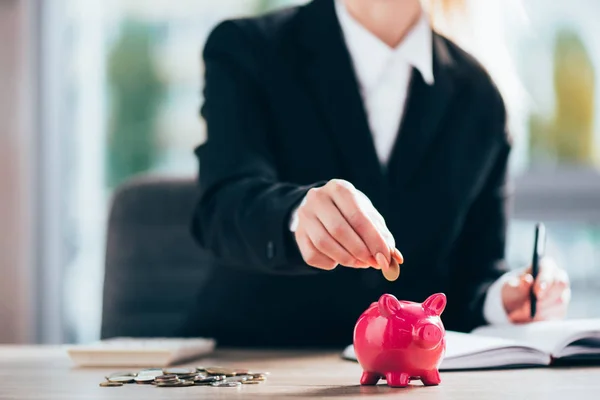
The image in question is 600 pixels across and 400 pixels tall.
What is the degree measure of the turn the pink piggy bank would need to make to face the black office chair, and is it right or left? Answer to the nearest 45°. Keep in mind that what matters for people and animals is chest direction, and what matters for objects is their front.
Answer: approximately 180°

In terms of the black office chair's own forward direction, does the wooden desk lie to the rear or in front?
in front

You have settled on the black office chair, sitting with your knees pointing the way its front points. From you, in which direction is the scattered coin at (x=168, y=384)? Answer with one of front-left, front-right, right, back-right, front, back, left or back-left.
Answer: front

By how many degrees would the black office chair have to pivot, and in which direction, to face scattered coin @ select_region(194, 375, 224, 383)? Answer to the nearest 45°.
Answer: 0° — it already faces it

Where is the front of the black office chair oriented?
toward the camera

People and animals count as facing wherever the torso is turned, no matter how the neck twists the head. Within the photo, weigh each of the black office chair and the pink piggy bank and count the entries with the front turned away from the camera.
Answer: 0

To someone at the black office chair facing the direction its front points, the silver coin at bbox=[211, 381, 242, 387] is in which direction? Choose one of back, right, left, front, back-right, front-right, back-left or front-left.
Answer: front

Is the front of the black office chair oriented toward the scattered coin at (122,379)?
yes

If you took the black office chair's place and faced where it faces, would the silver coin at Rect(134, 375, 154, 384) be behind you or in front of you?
in front

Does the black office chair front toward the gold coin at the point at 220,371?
yes

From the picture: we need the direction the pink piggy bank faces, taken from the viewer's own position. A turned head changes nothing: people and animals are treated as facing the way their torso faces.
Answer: facing the viewer and to the right of the viewer

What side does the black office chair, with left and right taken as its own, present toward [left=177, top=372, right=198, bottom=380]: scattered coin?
front

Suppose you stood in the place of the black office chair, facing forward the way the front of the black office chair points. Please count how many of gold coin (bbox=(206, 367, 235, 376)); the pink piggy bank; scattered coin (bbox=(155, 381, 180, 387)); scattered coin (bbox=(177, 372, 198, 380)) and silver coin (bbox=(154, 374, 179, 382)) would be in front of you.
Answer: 5
